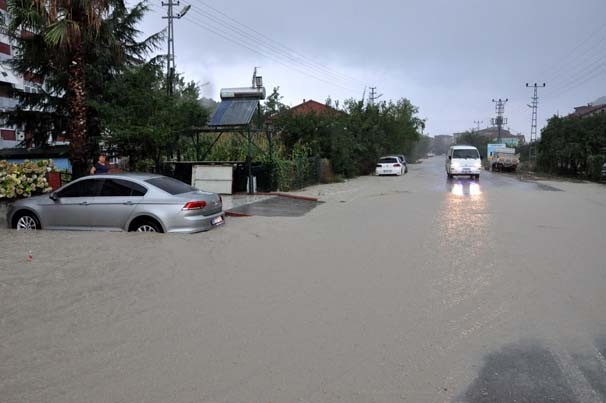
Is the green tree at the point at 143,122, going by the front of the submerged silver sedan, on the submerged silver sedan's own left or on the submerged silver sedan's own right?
on the submerged silver sedan's own right

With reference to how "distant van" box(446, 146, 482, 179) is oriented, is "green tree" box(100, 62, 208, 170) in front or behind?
in front

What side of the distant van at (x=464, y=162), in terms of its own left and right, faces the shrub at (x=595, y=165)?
left

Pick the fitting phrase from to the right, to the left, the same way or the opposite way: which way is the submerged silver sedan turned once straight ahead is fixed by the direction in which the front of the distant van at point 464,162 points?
to the right

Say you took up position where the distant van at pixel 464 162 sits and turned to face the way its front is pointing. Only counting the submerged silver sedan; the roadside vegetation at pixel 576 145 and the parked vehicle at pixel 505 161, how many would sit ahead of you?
1

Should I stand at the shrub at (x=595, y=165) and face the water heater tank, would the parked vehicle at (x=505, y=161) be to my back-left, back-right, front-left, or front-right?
back-right

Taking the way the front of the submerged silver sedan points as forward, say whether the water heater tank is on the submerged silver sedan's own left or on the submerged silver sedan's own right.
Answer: on the submerged silver sedan's own right

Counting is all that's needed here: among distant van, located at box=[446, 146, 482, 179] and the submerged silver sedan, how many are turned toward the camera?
1

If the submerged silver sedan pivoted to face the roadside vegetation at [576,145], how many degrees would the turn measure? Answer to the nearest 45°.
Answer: approximately 90° to its right

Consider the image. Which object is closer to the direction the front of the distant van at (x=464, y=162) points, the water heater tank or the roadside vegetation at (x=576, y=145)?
the water heater tank

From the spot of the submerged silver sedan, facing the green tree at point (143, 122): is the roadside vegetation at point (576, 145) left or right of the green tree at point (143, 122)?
right

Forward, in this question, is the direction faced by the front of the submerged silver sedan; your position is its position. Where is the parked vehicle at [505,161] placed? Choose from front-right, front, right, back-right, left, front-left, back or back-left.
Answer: right

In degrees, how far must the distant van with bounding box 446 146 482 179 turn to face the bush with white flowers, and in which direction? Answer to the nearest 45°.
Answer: approximately 45° to its right

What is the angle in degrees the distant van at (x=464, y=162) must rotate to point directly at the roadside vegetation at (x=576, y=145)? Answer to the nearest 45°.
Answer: approximately 135° to its left

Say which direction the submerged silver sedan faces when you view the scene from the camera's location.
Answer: facing away from the viewer and to the left of the viewer

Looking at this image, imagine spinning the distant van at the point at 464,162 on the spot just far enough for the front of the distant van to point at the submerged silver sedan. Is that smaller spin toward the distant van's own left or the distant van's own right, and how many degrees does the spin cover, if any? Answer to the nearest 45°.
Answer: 0° — it already faces it
